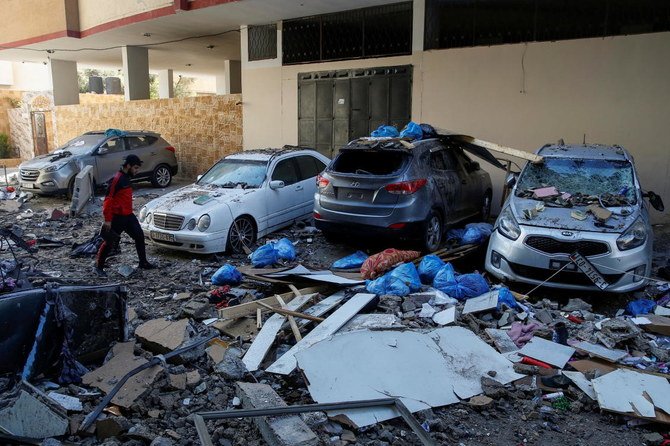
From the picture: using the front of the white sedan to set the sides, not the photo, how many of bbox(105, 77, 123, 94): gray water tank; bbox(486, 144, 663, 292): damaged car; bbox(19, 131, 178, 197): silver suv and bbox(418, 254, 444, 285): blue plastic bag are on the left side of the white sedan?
2

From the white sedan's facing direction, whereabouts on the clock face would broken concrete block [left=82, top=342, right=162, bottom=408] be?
The broken concrete block is roughly at 11 o'clock from the white sedan.

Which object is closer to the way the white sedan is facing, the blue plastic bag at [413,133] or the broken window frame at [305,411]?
the broken window frame

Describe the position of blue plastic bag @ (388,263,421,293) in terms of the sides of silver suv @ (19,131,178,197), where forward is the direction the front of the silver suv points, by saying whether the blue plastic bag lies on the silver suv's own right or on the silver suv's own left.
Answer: on the silver suv's own left

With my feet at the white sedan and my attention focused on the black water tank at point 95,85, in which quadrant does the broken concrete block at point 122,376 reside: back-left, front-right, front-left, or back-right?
back-left

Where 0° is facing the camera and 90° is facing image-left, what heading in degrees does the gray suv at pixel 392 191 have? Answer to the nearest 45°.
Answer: approximately 225°

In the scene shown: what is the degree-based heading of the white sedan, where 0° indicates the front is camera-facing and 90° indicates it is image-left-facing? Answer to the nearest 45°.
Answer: approximately 45°
